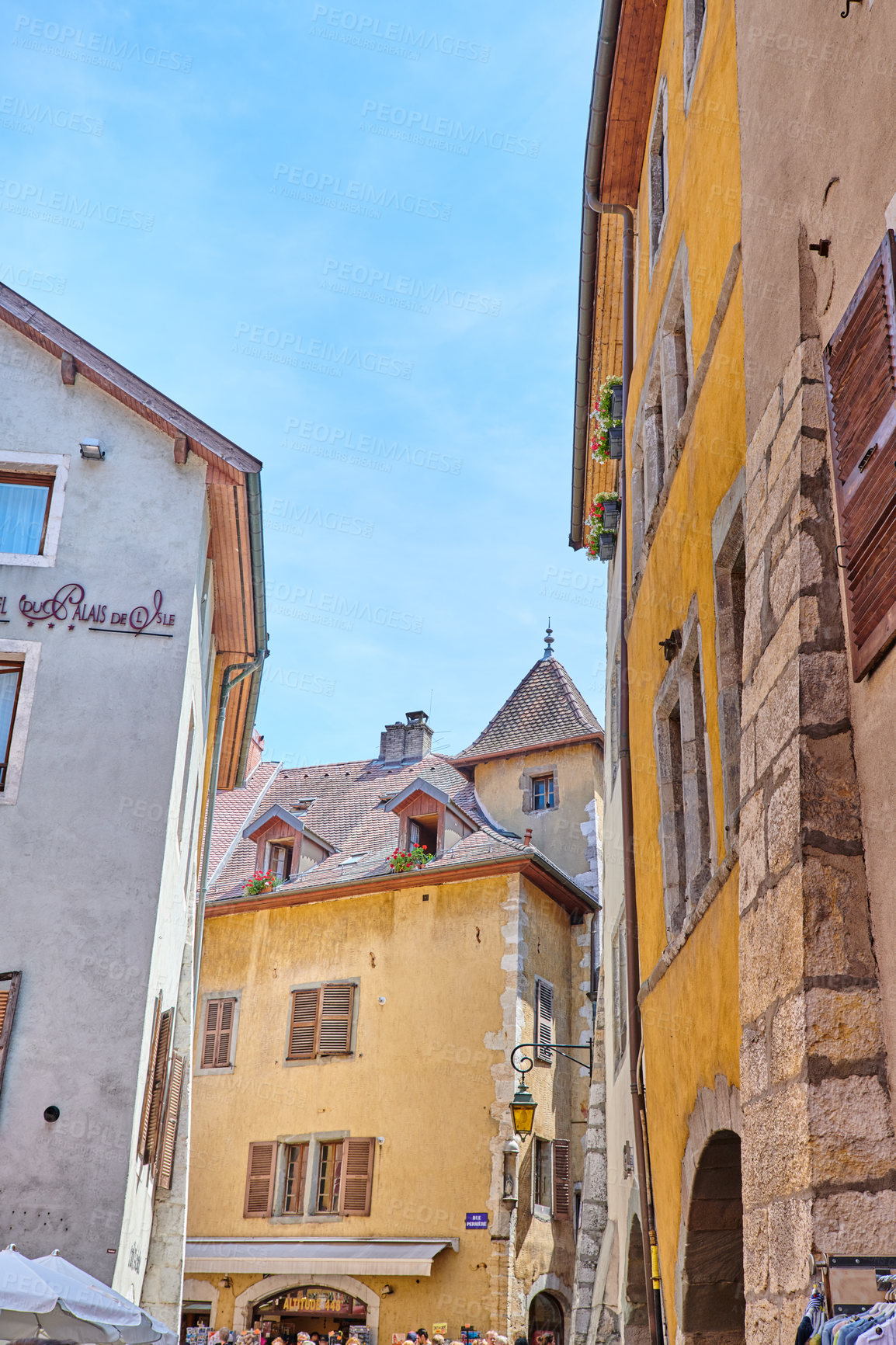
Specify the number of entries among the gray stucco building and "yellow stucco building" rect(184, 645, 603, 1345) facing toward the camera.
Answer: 2

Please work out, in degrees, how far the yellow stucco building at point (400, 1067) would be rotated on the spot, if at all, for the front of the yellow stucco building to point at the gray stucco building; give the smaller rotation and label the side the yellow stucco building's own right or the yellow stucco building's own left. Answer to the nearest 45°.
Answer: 0° — it already faces it

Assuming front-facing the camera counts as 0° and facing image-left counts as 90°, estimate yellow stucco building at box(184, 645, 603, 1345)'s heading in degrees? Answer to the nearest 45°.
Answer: approximately 0°

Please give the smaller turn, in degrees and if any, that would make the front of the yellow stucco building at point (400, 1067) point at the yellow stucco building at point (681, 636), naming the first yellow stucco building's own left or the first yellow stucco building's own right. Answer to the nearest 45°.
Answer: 0° — it already faces it

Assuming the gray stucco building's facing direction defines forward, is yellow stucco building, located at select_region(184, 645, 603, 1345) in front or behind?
behind

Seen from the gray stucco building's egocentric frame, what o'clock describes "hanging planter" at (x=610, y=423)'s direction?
The hanging planter is roughly at 10 o'clock from the gray stucco building.

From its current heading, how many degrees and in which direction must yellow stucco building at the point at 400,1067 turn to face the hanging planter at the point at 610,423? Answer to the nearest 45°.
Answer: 0° — it already faces it

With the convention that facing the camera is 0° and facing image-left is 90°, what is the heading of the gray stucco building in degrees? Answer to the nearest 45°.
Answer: approximately 0°
